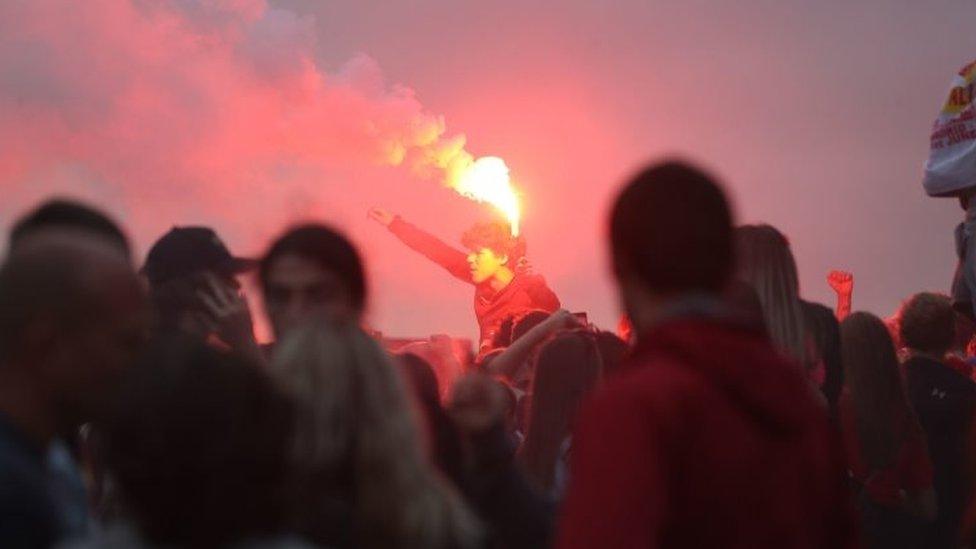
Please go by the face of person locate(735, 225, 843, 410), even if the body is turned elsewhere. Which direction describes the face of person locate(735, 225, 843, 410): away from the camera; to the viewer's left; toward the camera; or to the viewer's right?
away from the camera

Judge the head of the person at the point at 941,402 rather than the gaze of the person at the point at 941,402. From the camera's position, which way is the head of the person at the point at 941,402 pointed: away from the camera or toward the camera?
away from the camera

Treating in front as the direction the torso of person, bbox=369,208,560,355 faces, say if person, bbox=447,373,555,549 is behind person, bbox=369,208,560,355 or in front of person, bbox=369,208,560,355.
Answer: in front

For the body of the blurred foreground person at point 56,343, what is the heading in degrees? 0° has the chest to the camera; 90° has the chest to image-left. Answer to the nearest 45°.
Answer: approximately 225°

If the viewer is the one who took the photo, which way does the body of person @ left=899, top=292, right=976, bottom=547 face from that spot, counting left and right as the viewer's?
facing away from the viewer

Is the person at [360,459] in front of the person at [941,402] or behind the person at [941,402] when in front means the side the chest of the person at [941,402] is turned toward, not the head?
behind

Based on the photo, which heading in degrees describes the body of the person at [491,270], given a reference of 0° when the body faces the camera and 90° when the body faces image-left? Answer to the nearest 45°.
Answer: approximately 45°

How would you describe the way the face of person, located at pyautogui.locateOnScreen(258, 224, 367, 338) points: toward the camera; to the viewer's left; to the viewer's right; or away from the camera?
toward the camera

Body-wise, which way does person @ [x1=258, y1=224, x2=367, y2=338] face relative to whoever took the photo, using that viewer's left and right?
facing the viewer and to the left of the viewer

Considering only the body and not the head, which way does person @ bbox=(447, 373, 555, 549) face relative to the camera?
away from the camera

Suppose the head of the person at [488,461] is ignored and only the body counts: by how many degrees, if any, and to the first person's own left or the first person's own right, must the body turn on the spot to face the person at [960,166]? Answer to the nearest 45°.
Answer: approximately 45° to the first person's own right

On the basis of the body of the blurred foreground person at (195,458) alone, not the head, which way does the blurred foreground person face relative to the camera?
away from the camera

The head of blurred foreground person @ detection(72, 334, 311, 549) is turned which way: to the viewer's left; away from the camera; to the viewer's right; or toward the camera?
away from the camera

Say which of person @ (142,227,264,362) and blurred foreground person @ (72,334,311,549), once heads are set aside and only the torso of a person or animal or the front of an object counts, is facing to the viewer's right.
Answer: the person
